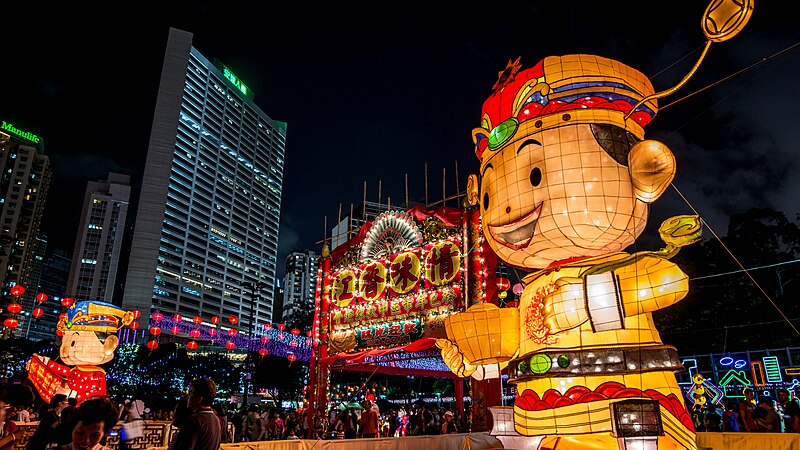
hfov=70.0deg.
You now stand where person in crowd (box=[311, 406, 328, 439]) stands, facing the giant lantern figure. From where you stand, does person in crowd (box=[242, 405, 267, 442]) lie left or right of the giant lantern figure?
right

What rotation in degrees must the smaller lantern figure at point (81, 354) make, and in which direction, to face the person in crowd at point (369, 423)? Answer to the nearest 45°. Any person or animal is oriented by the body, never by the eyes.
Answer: approximately 90° to its left

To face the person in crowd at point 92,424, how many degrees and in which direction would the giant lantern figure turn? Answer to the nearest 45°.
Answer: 0° — it already faces them

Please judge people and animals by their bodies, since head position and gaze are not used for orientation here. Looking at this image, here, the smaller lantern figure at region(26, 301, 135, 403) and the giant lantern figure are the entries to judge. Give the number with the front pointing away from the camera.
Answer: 0

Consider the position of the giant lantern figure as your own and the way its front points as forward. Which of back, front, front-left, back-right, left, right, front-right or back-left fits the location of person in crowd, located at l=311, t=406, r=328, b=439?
right

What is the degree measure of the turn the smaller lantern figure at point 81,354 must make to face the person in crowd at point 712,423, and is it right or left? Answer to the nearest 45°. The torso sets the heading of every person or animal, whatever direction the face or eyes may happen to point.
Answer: approximately 90° to its left

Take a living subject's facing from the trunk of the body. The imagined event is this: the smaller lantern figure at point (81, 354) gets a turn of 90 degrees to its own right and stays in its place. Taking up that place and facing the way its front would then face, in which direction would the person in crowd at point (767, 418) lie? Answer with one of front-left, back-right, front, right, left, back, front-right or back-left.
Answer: back

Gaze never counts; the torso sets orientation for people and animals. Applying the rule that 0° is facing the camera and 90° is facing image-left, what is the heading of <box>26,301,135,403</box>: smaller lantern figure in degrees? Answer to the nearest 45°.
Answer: approximately 45°

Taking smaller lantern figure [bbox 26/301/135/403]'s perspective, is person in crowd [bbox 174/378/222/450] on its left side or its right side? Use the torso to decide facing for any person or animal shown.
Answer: on its left

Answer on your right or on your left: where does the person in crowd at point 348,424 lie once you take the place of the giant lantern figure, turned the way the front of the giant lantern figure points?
on your right

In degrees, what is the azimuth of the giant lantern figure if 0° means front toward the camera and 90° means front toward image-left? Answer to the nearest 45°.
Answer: approximately 45°

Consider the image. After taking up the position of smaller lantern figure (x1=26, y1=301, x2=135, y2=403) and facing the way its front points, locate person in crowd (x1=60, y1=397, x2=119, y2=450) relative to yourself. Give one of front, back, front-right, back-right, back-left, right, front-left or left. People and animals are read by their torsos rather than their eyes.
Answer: front-left

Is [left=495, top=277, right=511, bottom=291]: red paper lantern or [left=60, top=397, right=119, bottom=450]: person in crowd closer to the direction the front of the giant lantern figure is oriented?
the person in crowd

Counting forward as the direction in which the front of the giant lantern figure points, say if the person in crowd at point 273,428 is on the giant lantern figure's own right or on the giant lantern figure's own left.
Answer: on the giant lantern figure's own right
